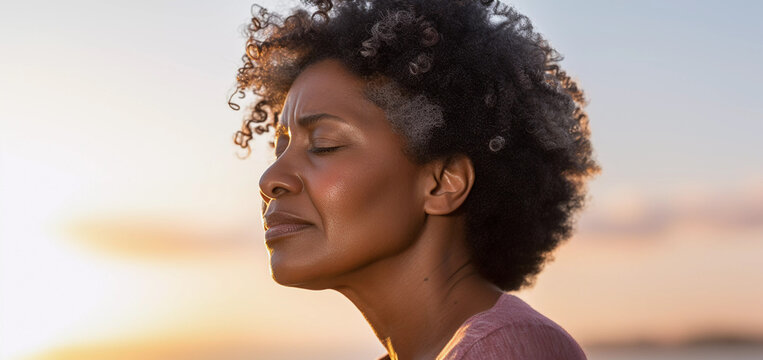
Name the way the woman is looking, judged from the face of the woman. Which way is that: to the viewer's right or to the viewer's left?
to the viewer's left

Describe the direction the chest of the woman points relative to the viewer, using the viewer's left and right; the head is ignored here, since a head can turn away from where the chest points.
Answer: facing to the left of the viewer
